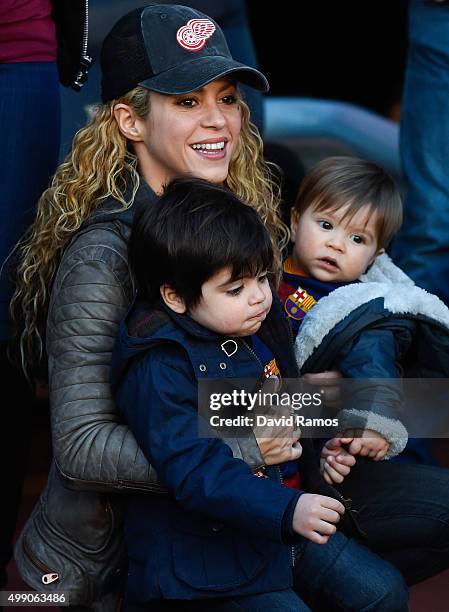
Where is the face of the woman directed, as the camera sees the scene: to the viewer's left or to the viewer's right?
to the viewer's right

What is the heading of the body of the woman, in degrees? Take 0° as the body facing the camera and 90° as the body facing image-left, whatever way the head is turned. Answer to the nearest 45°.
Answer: approximately 315°

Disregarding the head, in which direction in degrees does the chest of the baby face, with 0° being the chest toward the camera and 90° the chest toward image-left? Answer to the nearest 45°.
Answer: approximately 45°
